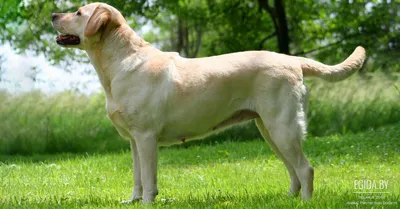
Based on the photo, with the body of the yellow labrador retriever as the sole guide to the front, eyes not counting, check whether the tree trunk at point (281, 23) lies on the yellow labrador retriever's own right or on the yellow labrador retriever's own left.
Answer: on the yellow labrador retriever's own right

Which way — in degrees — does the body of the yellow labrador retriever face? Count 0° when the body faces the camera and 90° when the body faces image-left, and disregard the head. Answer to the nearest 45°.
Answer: approximately 90°
